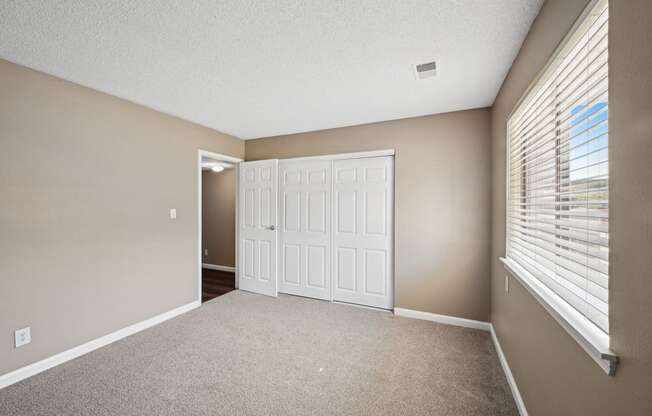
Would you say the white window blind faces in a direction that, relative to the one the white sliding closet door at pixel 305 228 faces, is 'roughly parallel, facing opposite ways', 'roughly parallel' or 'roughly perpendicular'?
roughly perpendicular

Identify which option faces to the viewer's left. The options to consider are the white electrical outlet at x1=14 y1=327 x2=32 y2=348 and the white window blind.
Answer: the white window blind

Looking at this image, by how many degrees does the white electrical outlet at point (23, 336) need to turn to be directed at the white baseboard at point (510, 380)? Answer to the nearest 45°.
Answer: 0° — it already faces it

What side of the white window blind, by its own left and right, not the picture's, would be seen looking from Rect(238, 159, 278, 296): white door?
front

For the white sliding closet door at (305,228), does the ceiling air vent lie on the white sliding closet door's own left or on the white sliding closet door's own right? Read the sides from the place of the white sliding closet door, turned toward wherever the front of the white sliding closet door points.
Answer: on the white sliding closet door's own left

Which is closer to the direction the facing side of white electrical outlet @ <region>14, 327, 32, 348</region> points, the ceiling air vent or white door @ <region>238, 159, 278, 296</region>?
the ceiling air vent

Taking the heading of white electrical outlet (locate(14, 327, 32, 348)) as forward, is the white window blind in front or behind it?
in front

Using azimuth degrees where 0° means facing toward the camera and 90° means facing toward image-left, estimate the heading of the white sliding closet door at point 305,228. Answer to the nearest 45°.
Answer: approximately 45°

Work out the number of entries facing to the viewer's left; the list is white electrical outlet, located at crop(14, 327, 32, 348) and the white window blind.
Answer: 1

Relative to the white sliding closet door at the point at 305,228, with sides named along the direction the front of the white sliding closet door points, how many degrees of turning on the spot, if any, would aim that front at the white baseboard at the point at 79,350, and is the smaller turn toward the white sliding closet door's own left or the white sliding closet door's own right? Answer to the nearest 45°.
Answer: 0° — it already faces it

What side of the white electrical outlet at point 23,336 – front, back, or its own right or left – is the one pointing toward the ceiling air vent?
front

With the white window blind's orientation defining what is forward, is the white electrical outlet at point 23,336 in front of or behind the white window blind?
in front

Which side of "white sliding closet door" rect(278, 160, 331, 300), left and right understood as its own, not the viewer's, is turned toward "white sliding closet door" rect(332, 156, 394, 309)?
left

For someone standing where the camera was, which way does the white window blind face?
facing to the left of the viewer
